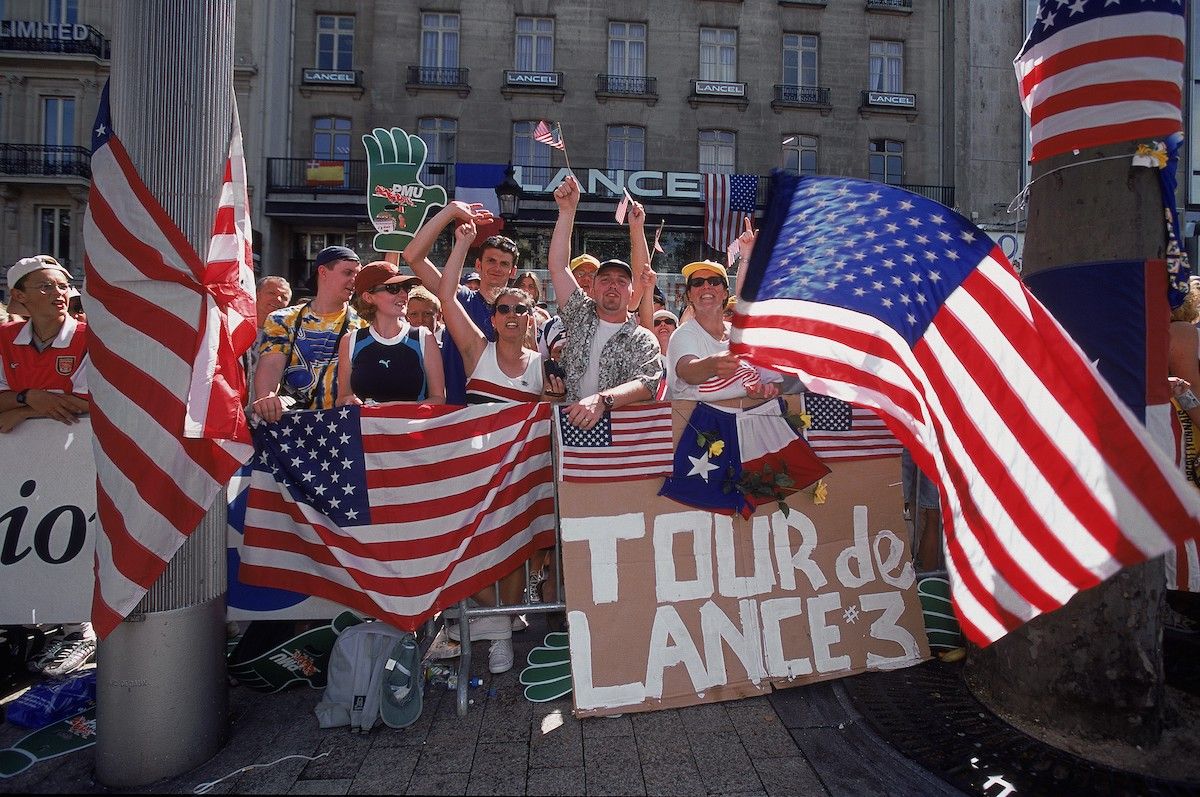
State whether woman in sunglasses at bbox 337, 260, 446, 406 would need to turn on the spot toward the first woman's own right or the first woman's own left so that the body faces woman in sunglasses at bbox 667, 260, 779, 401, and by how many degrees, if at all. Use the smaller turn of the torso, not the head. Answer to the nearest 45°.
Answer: approximately 90° to the first woman's own left

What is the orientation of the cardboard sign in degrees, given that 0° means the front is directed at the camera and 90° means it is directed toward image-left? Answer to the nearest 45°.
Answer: approximately 0°

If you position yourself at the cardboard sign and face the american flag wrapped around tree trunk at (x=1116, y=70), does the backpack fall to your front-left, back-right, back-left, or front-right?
back-right

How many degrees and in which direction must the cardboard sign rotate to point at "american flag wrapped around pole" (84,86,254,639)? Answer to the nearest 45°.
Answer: approximately 45° to its right

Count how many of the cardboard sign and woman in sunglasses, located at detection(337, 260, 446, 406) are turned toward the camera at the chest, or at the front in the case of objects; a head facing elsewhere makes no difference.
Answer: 2

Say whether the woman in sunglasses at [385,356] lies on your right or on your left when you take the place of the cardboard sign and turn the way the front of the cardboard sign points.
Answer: on your right

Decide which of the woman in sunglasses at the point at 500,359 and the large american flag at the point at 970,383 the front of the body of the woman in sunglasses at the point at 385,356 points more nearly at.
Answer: the large american flag
